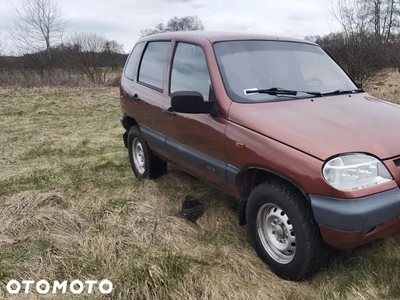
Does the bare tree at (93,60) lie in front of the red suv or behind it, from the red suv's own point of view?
behind
